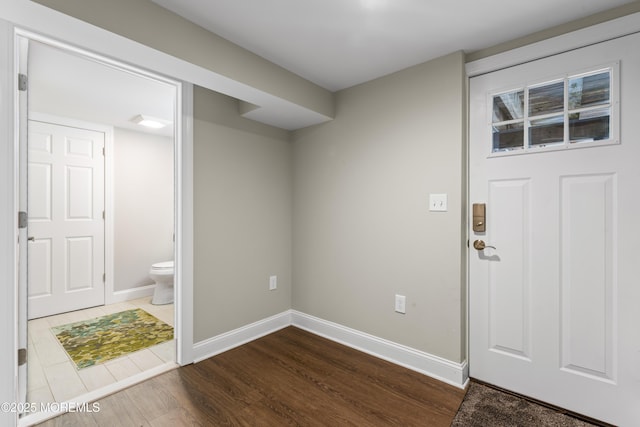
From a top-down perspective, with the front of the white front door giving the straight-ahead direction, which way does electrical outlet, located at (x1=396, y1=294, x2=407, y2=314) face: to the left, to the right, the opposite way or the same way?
the same way

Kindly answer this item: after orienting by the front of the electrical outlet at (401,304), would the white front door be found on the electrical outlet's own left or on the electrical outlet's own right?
on the electrical outlet's own left

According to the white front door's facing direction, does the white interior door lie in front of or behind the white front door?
in front

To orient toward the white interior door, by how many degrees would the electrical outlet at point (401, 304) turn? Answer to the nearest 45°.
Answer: approximately 45° to its right

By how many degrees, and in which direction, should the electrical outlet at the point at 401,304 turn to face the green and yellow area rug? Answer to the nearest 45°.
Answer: approximately 45° to its right

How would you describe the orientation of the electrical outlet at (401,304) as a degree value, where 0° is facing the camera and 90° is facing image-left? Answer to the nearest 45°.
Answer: approximately 45°

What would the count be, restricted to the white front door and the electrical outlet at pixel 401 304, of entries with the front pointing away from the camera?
0

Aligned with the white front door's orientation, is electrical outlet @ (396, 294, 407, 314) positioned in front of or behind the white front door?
in front

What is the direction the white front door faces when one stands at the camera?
facing the viewer and to the left of the viewer

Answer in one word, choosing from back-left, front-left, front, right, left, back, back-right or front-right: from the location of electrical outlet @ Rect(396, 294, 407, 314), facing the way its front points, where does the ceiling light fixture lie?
front-right

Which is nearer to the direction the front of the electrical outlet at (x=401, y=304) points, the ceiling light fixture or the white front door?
the ceiling light fixture
